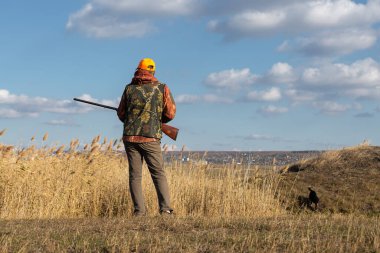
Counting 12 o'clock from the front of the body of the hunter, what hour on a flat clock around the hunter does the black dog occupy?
The black dog is roughly at 2 o'clock from the hunter.

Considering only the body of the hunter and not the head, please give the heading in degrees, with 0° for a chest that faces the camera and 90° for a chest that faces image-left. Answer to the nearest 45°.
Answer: approximately 180°
